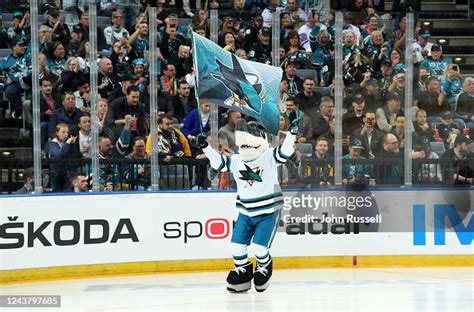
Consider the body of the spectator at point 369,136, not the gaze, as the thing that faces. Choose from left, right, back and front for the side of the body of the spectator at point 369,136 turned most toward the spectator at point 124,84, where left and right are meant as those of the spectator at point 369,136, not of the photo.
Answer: right

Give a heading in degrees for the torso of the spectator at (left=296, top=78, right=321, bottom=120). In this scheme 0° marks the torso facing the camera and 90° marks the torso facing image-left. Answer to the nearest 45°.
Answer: approximately 0°

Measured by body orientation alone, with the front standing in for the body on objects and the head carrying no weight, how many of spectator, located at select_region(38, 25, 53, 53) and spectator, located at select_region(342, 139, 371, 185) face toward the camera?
2

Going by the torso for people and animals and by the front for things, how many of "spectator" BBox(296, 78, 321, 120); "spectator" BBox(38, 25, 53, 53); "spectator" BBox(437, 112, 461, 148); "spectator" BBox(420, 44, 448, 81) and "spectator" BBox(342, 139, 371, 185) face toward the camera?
5

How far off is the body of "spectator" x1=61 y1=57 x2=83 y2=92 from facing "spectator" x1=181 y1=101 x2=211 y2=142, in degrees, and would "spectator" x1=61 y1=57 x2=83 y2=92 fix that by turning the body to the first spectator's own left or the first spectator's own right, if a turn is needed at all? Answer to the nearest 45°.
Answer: approximately 45° to the first spectator's own left

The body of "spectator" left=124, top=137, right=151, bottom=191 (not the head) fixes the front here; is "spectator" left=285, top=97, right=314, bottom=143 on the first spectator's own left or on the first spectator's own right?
on the first spectator's own left

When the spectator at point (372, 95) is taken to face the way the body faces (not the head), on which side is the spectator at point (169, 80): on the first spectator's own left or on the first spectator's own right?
on the first spectator's own right

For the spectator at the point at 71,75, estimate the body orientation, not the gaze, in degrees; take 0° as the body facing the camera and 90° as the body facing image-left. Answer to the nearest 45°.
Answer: approximately 315°

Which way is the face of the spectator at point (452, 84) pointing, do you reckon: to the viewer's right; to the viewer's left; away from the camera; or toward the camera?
toward the camera

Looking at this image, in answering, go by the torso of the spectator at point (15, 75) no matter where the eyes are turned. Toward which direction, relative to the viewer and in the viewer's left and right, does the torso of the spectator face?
facing the viewer and to the right of the viewer

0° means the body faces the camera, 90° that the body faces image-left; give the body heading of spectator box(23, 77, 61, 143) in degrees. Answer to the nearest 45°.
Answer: approximately 315°
